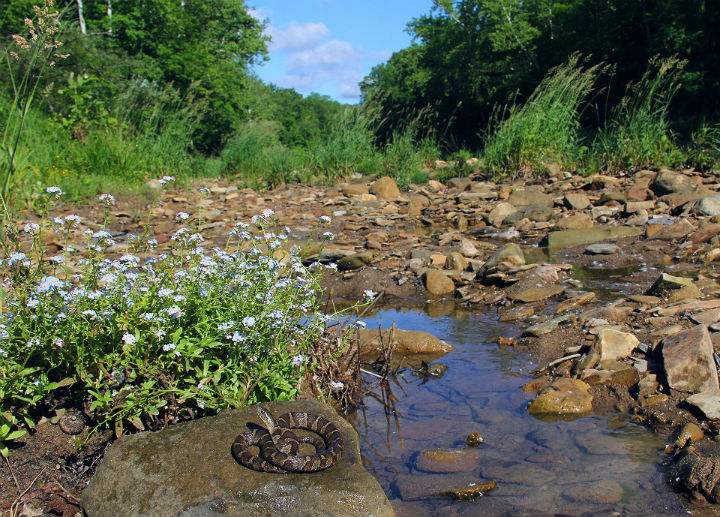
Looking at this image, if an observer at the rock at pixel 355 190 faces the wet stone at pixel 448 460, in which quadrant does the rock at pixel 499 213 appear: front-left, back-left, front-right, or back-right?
front-left

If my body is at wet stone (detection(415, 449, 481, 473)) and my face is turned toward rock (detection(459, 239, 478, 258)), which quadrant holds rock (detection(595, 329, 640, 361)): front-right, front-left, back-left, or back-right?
front-right

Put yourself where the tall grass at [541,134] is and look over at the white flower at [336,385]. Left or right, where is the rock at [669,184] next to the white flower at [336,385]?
left

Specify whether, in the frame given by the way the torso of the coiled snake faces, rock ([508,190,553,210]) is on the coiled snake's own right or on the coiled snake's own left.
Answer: on the coiled snake's own right

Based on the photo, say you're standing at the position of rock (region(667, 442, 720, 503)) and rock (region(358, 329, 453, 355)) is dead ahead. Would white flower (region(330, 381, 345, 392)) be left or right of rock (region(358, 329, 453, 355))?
left

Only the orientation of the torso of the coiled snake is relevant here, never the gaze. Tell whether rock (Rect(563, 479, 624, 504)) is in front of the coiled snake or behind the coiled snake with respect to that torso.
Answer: behind

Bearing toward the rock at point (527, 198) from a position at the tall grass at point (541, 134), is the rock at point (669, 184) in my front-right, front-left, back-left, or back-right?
front-left

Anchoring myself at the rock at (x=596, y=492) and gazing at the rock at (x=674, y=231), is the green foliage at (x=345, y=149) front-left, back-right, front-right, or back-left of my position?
front-left
